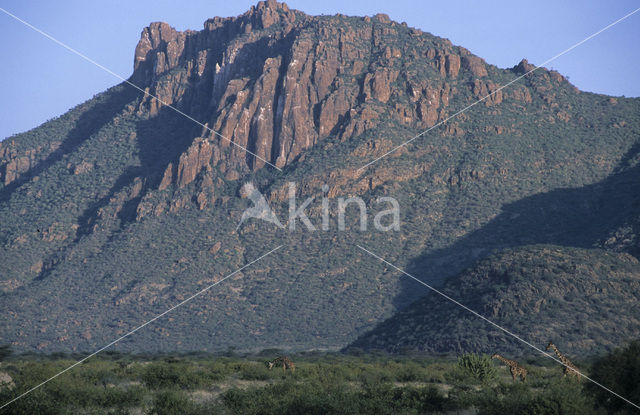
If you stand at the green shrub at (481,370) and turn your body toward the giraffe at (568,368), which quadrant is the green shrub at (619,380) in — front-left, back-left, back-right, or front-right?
front-right

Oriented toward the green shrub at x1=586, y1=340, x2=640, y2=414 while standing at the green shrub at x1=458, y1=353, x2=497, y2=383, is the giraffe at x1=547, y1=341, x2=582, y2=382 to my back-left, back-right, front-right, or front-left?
front-left

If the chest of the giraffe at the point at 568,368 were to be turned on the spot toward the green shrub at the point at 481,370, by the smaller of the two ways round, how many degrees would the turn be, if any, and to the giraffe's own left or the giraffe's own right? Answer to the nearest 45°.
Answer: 0° — it already faces it

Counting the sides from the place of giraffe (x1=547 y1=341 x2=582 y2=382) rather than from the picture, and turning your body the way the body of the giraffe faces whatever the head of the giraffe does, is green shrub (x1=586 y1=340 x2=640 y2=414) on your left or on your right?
on your left

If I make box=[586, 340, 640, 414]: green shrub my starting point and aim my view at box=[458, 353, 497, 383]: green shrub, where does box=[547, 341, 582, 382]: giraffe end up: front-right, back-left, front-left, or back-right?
front-right

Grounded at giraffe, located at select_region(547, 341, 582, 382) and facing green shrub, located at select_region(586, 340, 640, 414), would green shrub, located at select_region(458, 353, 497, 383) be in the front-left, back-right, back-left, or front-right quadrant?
back-right

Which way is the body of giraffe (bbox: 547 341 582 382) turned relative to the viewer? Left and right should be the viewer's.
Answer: facing to the left of the viewer
